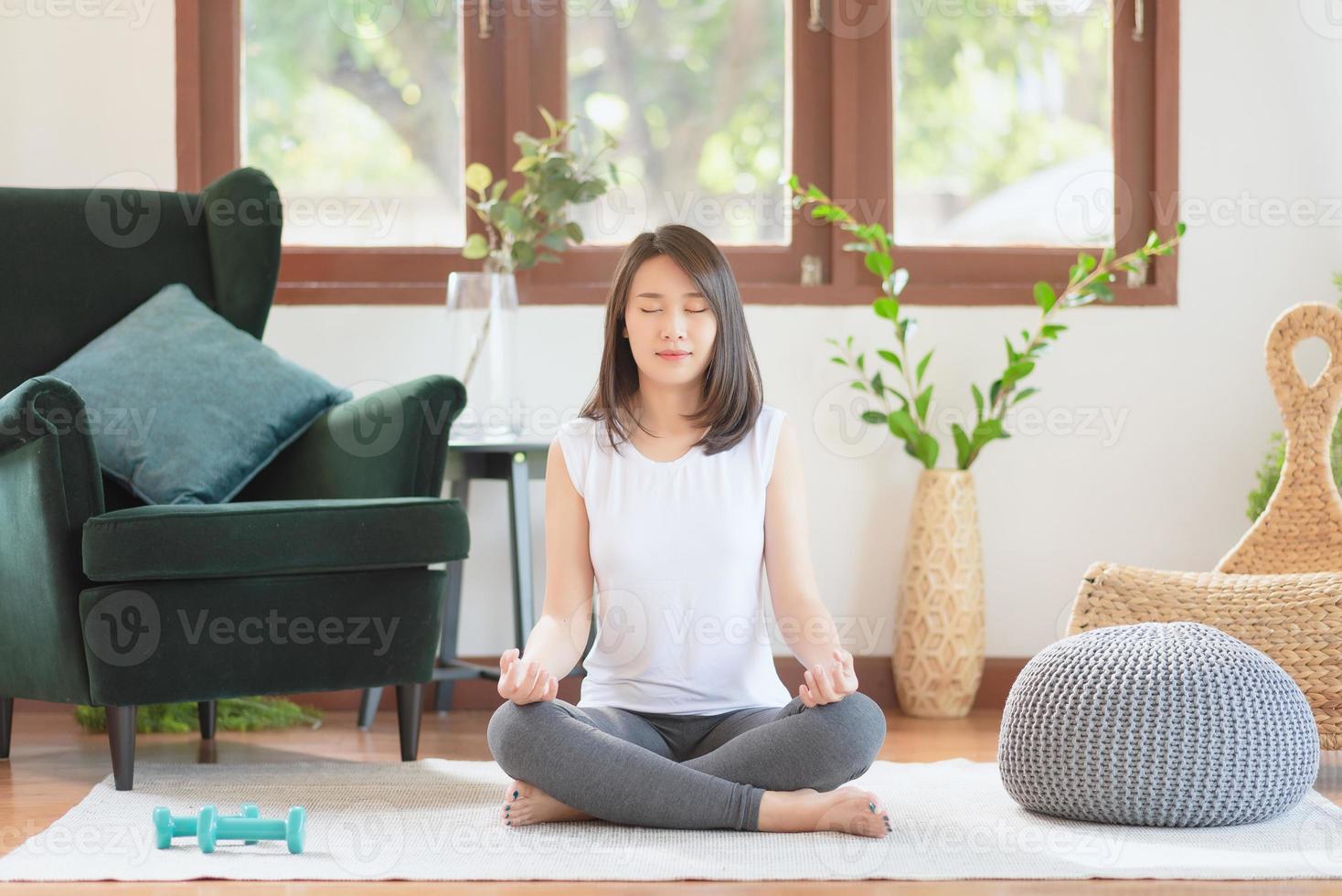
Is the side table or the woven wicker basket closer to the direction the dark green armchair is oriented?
the woven wicker basket

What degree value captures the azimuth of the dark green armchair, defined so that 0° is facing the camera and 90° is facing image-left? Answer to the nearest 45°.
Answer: approximately 315°

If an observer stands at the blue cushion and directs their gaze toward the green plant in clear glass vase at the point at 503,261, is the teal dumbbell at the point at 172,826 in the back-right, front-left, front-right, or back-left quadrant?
back-right

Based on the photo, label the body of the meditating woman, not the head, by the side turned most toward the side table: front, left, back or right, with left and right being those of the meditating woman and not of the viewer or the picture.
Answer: back

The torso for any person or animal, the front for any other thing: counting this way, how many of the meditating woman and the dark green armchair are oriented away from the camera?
0

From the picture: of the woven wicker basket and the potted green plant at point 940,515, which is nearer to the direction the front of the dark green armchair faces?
the woven wicker basket

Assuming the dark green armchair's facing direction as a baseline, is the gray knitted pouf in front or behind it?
in front

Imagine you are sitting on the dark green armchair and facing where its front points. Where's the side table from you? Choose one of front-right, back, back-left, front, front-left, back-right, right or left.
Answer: left

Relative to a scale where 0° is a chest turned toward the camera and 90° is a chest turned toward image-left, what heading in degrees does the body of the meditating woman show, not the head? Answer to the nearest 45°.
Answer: approximately 0°

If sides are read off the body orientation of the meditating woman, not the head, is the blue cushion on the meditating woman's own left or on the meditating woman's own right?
on the meditating woman's own right

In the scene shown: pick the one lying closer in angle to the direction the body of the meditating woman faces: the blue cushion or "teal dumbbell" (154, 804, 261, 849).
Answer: the teal dumbbell
